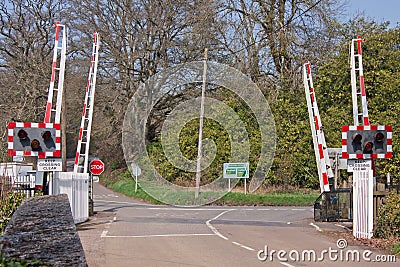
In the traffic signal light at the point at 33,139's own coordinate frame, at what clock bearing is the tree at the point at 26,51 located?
The tree is roughly at 6 o'clock from the traffic signal light.

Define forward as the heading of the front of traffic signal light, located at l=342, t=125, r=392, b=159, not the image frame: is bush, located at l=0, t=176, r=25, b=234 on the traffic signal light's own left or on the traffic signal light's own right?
on the traffic signal light's own right

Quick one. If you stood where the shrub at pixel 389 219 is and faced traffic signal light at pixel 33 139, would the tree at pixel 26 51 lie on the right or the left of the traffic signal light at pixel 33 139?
right

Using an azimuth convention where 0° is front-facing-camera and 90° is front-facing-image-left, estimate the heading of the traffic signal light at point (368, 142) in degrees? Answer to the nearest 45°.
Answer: approximately 0°

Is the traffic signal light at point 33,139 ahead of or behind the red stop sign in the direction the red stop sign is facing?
ahead

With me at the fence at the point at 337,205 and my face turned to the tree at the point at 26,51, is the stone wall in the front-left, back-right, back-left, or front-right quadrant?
back-left

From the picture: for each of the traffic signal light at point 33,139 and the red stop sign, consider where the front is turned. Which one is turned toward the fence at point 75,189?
the red stop sign

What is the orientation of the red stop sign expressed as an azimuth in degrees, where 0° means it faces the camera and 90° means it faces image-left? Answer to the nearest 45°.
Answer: approximately 0°

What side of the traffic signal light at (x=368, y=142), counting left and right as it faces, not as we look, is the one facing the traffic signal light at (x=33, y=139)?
right

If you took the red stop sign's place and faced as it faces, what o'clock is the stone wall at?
The stone wall is roughly at 12 o'clock from the red stop sign.

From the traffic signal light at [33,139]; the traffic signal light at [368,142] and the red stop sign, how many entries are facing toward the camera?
3
